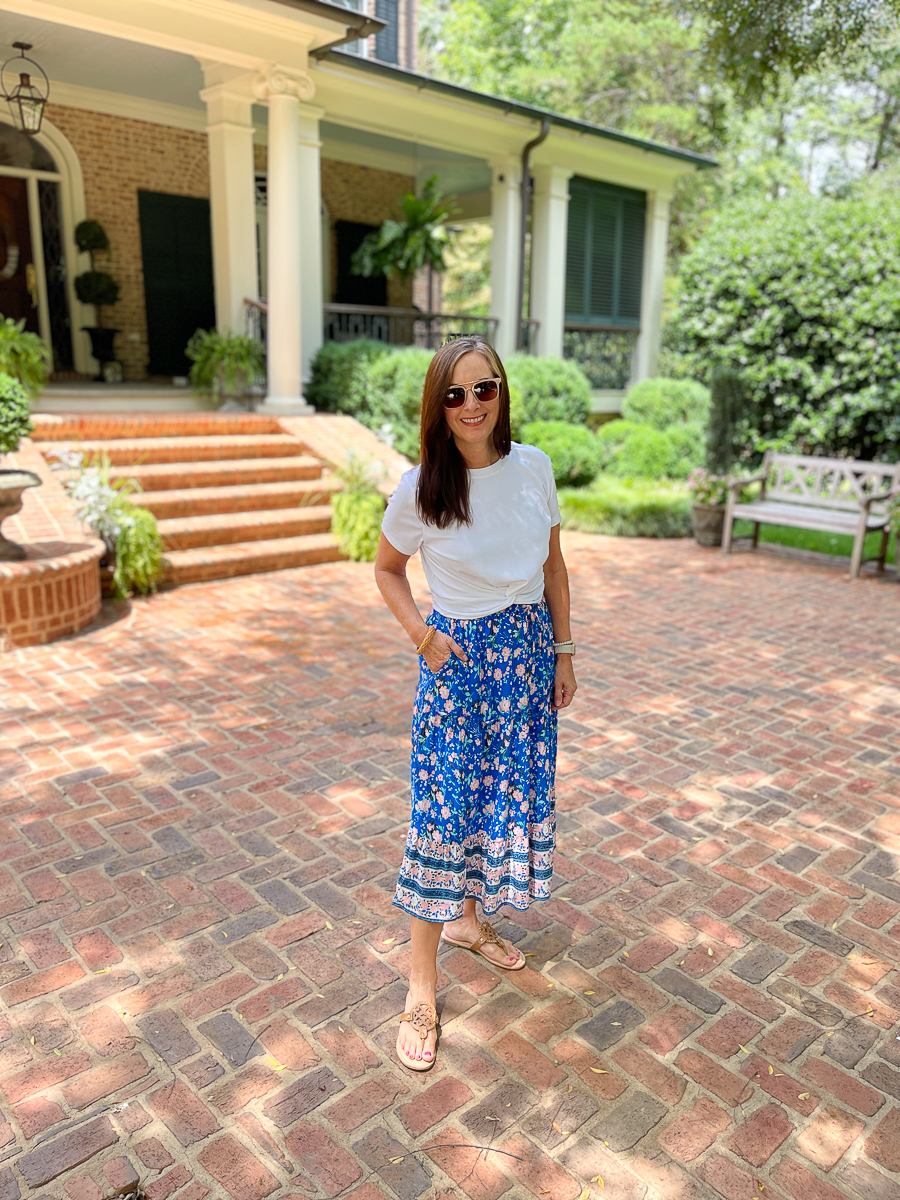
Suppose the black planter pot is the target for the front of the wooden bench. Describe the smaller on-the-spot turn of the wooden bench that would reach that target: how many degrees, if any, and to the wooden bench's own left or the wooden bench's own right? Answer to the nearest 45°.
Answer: approximately 45° to the wooden bench's own right

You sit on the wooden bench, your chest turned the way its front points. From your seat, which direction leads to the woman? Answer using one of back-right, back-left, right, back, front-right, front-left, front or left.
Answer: front-left

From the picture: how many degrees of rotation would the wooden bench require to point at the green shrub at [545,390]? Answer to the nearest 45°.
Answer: approximately 90° to its right

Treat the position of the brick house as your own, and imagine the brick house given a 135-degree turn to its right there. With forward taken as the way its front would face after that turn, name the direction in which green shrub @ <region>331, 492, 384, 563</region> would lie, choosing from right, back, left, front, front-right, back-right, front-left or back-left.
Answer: left

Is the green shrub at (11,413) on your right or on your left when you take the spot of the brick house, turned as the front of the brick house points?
on your right

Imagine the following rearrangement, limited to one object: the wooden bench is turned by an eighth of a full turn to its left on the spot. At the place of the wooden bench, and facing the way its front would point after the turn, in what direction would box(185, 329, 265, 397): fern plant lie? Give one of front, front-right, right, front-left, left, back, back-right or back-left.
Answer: right

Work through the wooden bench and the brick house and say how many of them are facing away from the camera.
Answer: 0

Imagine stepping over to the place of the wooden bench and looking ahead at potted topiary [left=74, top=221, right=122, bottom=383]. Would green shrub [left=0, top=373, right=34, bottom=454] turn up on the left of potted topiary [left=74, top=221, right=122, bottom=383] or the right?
left

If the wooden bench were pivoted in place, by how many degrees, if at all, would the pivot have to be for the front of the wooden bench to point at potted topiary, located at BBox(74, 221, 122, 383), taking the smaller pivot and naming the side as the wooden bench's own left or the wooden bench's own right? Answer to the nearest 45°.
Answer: approximately 45° to the wooden bench's own right

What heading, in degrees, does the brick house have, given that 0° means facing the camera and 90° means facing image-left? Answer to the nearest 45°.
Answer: approximately 315°

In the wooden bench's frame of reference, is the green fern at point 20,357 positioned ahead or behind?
ahead

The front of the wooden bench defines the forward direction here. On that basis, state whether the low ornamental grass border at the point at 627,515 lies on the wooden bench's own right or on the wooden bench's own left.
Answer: on the wooden bench's own right

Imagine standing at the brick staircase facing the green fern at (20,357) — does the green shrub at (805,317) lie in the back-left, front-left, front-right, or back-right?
back-right
